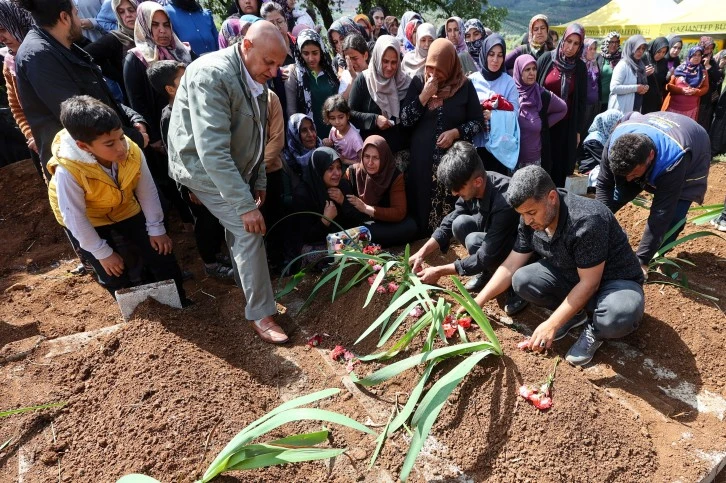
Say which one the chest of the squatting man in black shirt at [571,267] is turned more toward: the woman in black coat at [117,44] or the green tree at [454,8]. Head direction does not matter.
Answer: the woman in black coat

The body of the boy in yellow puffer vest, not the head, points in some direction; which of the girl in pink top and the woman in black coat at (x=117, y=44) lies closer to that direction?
the girl in pink top

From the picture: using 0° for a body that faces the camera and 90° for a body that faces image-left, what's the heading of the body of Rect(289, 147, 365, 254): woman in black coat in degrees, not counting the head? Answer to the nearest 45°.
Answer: approximately 315°

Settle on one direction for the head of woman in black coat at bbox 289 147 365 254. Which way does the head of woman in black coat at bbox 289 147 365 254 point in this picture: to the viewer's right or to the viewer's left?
to the viewer's right

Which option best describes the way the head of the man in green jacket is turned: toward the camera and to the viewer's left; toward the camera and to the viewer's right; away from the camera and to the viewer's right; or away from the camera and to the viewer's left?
toward the camera and to the viewer's right

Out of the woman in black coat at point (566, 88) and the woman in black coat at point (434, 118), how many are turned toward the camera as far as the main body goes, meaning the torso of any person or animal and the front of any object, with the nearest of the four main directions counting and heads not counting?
2

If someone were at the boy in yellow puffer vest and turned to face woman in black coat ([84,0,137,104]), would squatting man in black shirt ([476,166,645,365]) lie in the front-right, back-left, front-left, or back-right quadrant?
back-right

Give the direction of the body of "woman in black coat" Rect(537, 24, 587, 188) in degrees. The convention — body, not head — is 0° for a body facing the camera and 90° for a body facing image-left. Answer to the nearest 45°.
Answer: approximately 0°
